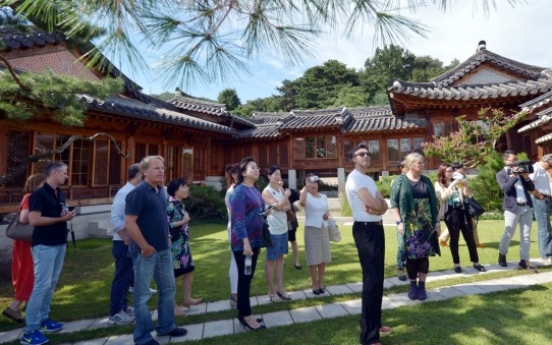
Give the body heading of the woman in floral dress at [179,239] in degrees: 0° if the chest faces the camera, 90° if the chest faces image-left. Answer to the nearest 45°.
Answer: approximately 270°

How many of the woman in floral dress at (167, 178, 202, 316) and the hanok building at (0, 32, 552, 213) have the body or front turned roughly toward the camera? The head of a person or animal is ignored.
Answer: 1

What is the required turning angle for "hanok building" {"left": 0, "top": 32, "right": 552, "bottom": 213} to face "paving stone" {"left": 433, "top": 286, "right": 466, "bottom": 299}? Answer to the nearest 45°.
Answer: approximately 45° to its left

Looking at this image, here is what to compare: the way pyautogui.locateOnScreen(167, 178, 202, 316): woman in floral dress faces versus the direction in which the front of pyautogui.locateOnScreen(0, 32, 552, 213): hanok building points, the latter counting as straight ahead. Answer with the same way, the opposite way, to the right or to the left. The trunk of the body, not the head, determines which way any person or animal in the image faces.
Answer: to the left

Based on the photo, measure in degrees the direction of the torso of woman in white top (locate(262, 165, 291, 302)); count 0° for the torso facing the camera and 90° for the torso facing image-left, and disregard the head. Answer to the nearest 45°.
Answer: approximately 315°

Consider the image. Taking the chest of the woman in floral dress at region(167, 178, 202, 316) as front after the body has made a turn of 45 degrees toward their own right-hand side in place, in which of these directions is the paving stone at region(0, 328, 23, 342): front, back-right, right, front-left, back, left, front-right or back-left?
back-right

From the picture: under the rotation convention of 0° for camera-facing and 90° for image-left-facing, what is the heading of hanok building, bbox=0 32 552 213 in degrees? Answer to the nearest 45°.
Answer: approximately 0°
